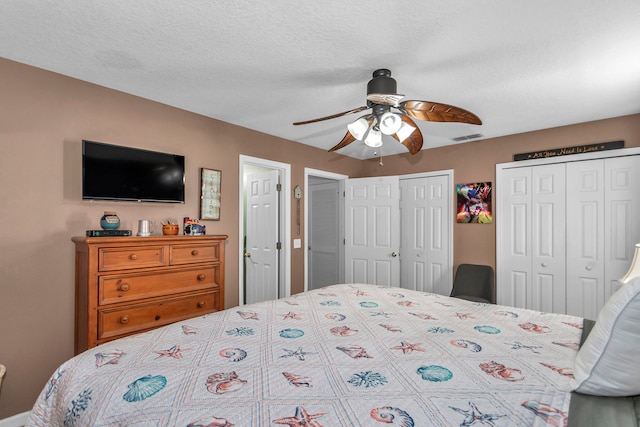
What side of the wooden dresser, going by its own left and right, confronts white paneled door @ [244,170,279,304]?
left

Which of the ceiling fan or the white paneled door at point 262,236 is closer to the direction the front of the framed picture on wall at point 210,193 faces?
the ceiling fan

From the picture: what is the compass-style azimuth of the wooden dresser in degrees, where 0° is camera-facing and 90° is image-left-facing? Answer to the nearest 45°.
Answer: approximately 315°

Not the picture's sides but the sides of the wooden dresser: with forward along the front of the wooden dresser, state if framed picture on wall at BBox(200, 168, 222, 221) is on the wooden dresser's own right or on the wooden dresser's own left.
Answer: on the wooden dresser's own left

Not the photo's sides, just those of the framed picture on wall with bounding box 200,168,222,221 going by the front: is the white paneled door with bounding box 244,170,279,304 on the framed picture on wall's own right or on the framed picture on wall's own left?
on the framed picture on wall's own left

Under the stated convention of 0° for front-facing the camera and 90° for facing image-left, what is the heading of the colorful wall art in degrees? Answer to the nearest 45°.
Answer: approximately 0°

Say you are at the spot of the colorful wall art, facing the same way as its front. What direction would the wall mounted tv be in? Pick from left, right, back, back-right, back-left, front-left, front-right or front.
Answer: front-right

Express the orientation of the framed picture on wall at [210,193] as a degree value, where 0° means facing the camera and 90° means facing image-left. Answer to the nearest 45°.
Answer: approximately 315°

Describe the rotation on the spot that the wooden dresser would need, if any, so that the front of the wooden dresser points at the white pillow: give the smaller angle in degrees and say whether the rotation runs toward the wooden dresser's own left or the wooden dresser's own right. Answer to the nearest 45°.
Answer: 0° — it already faces it

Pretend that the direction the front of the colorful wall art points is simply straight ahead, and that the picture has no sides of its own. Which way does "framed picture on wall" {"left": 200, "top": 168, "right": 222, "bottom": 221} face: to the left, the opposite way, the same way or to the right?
to the left

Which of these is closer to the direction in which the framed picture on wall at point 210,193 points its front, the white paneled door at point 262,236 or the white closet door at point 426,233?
the white closet door
